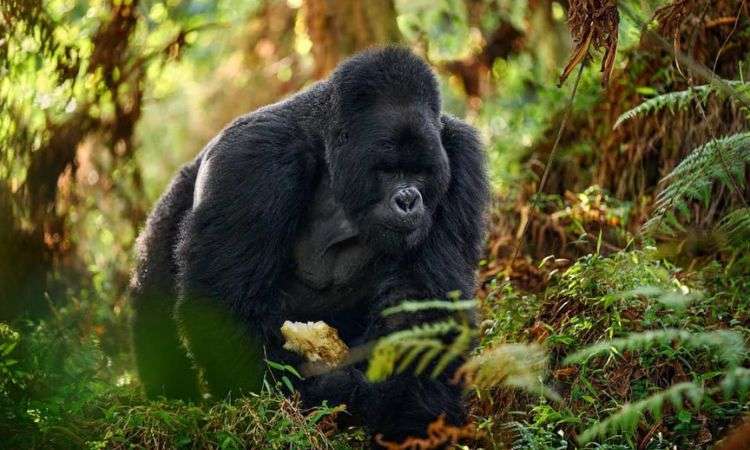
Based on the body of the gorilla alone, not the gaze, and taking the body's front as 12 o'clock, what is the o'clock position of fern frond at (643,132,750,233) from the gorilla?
The fern frond is roughly at 9 o'clock from the gorilla.

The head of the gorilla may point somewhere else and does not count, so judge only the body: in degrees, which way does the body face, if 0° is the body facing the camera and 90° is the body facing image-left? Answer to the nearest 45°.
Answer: approximately 315°
